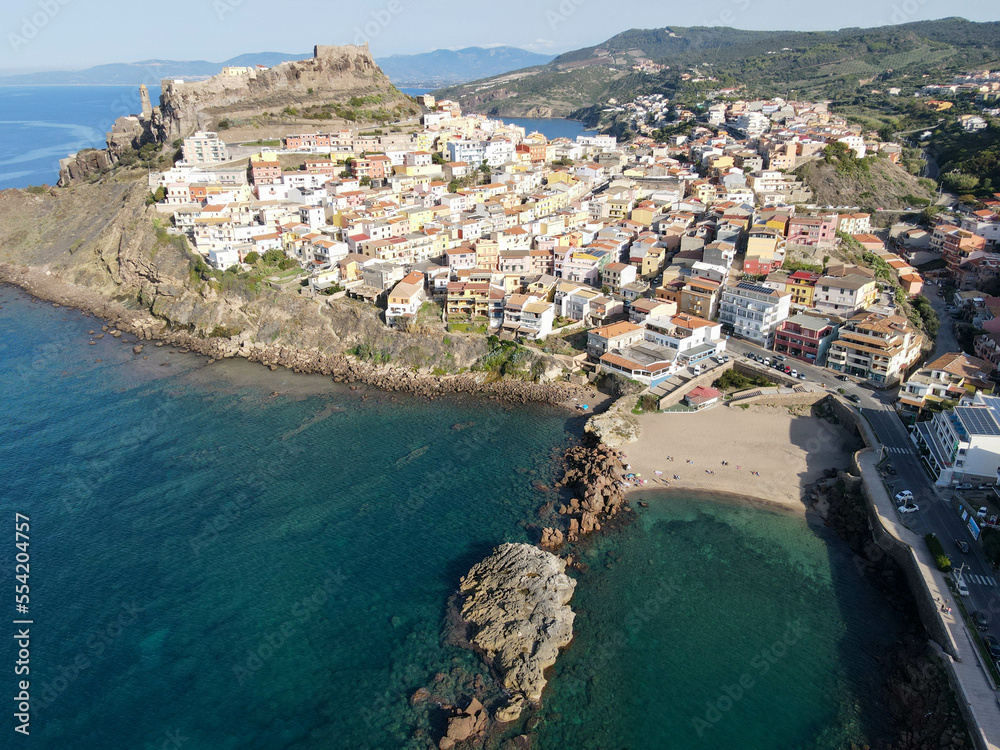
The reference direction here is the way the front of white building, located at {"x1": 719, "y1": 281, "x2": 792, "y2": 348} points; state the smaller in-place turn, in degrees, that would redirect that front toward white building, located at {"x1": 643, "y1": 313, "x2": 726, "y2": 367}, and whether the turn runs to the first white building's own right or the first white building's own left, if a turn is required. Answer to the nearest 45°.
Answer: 0° — it already faces it

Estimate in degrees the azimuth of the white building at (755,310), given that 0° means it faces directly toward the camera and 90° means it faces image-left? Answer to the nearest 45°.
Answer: approximately 45°

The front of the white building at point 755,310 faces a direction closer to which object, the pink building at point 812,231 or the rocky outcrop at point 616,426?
the rocky outcrop

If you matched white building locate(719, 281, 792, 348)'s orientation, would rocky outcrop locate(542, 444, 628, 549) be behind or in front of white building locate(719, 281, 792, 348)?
in front

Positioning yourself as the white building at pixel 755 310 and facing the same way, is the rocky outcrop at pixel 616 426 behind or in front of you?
in front

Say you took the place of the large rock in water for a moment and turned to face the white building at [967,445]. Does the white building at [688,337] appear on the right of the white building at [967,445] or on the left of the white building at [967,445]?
left

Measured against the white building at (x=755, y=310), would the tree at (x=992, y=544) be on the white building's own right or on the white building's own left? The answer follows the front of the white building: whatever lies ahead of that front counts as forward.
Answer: on the white building's own left

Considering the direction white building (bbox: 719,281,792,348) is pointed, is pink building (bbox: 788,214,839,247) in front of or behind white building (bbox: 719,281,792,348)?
behind

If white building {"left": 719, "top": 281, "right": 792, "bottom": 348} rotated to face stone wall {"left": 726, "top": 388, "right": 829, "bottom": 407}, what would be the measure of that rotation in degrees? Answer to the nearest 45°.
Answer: approximately 45° to its left

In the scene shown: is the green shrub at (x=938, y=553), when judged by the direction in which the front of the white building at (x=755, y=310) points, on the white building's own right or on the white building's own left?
on the white building's own left
